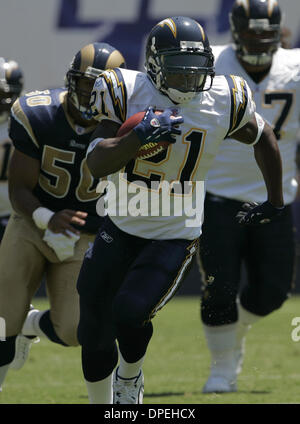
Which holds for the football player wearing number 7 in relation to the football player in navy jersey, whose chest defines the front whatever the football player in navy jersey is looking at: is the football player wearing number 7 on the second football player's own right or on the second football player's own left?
on the second football player's own left

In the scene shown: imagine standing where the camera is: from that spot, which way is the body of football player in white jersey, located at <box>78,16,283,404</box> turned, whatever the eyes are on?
toward the camera

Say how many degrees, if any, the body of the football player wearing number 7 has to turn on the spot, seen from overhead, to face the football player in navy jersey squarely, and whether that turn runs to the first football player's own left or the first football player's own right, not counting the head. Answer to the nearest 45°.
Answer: approximately 45° to the first football player's own right

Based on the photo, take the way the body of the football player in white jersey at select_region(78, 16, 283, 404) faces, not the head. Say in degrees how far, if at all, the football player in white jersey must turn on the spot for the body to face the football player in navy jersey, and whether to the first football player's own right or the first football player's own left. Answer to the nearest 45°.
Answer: approximately 135° to the first football player's own right

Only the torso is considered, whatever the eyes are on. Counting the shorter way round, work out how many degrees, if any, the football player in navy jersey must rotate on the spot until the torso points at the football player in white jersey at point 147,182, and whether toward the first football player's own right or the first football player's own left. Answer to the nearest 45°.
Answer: approximately 45° to the first football player's own left

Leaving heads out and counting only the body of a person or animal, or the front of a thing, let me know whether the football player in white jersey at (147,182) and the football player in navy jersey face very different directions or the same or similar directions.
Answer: same or similar directions

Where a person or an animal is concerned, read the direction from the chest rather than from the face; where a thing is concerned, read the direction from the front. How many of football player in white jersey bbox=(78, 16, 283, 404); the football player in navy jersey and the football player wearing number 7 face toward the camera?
3

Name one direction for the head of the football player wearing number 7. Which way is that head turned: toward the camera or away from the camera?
toward the camera

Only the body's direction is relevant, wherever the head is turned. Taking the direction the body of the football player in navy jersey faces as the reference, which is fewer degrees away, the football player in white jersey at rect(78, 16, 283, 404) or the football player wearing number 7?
the football player in white jersey

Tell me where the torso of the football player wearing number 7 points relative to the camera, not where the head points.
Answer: toward the camera
